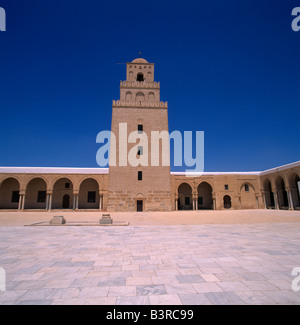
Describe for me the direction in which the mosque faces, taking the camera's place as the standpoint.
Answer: facing the viewer
